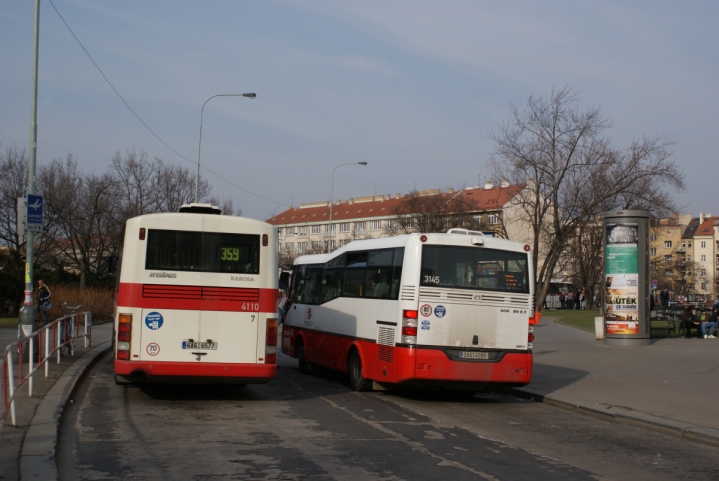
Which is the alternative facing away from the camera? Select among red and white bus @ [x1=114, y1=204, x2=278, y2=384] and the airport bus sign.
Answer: the red and white bus

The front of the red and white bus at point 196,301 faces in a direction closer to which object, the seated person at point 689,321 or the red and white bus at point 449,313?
the seated person

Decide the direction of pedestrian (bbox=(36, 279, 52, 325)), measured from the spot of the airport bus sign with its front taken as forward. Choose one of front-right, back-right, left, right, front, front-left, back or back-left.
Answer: back

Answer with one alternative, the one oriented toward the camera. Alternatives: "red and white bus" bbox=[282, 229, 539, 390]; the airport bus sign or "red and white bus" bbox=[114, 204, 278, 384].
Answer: the airport bus sign

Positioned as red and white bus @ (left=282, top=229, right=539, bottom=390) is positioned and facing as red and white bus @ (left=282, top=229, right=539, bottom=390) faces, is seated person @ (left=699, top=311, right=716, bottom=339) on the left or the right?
on its right

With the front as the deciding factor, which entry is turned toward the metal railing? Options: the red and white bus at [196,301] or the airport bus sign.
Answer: the airport bus sign

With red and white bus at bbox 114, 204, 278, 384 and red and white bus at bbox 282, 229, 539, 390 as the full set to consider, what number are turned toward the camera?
0

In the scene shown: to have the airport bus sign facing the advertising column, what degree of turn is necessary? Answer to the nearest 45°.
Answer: approximately 90° to its left

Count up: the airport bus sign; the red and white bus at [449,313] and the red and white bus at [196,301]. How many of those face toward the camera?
1

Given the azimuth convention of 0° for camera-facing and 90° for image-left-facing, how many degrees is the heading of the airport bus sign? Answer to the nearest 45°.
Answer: approximately 0°

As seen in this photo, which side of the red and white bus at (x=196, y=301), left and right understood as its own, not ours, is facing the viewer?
back

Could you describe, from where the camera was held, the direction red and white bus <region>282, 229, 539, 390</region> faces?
facing away from the viewer and to the left of the viewer

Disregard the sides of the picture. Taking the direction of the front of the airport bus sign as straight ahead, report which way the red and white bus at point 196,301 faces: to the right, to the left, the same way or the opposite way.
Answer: the opposite way
